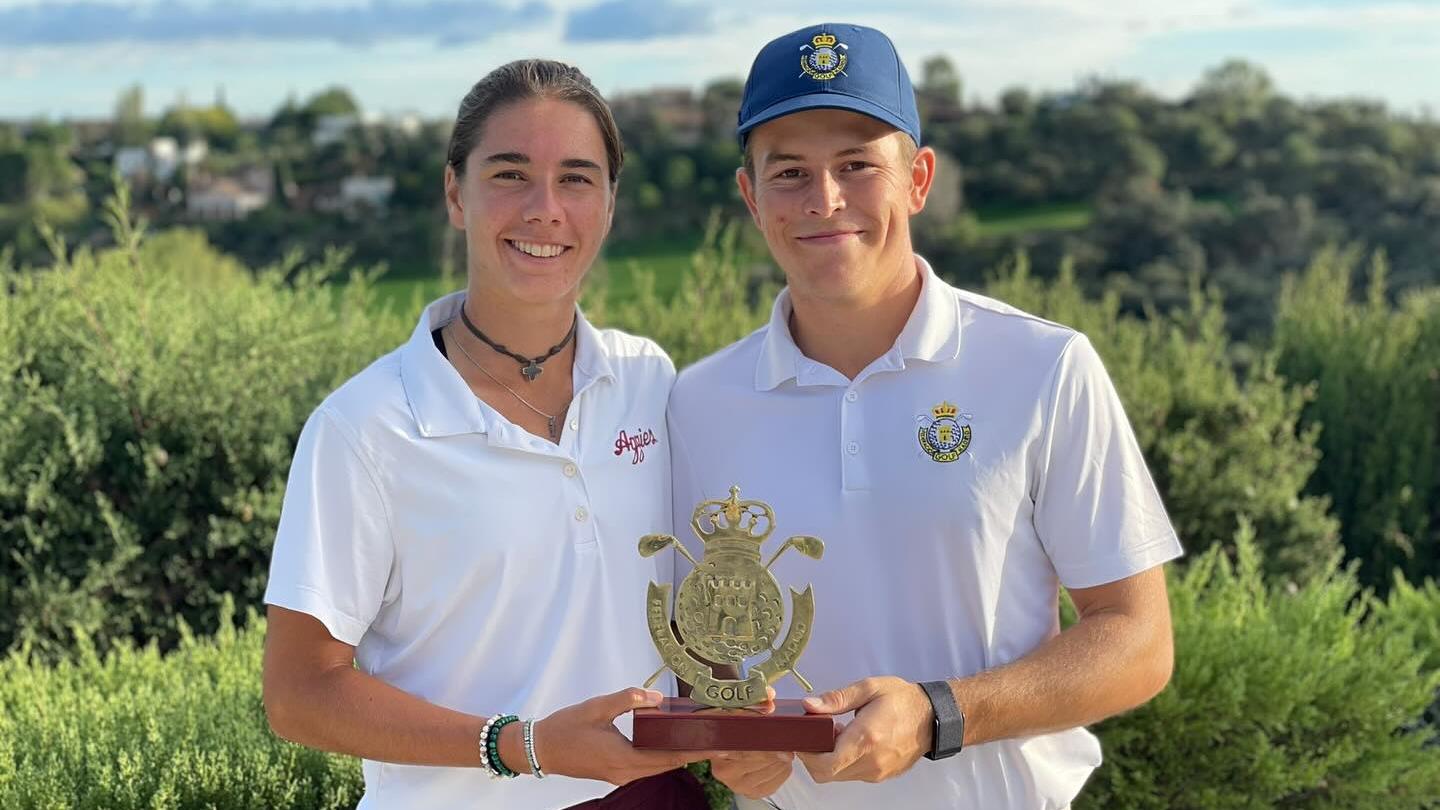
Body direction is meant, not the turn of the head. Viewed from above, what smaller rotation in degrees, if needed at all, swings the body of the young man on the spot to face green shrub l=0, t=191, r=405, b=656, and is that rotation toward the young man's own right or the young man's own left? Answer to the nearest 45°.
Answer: approximately 135° to the young man's own right

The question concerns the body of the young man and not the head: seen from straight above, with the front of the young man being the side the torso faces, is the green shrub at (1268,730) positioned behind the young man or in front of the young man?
behind

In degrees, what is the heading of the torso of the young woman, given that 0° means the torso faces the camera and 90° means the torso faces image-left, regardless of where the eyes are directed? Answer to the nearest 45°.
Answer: approximately 315°

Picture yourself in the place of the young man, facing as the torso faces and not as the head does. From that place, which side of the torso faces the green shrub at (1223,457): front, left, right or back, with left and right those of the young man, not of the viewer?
back

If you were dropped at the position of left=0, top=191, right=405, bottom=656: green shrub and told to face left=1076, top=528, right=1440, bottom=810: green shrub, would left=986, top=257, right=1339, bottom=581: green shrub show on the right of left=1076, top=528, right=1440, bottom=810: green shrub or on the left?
left

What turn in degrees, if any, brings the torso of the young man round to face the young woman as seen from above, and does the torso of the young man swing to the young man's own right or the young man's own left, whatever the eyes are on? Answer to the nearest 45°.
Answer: approximately 90° to the young man's own right

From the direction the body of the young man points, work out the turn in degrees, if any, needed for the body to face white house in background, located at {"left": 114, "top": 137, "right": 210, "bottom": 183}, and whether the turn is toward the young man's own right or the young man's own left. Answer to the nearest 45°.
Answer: approximately 135° to the young man's own right

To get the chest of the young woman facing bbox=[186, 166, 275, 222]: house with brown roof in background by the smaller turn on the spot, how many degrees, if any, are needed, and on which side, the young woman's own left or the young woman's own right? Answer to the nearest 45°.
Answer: approximately 135° to the young woman's own left
